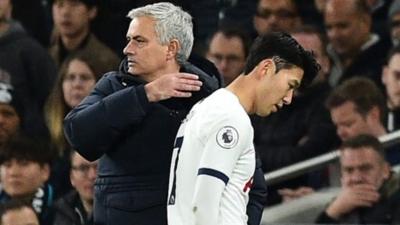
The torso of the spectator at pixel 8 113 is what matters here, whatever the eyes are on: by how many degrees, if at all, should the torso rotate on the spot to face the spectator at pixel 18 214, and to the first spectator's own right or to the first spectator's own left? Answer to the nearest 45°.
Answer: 0° — they already face them

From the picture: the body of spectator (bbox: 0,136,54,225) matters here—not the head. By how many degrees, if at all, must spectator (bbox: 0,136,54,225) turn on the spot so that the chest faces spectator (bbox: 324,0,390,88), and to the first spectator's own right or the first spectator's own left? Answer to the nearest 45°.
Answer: approximately 135° to the first spectator's own left

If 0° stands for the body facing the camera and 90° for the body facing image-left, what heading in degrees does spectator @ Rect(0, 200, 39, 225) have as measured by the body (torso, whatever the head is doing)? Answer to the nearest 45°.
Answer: approximately 0°

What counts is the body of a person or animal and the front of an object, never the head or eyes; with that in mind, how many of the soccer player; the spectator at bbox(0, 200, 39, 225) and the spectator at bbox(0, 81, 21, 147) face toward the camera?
2

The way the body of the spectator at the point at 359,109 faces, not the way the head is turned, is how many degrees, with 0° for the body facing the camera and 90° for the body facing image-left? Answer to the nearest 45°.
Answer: approximately 45°

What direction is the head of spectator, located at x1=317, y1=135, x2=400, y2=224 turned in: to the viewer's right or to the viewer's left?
to the viewer's left
